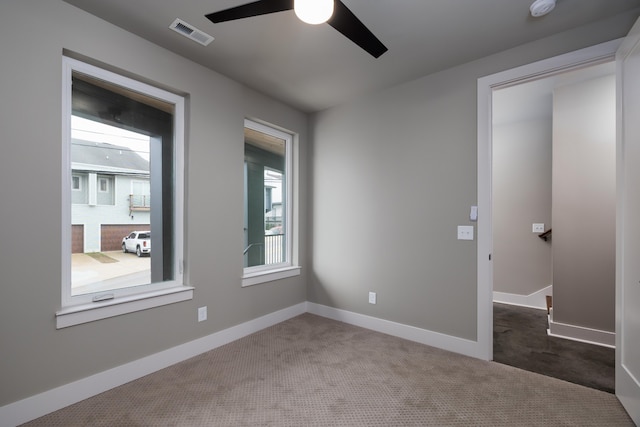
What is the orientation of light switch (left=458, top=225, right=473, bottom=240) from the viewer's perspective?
toward the camera

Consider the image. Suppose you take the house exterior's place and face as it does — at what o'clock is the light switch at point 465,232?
The light switch is roughly at 12 o'clock from the house exterior.

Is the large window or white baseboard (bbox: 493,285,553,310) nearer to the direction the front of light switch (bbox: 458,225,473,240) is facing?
the large window

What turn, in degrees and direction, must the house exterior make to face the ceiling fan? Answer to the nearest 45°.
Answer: approximately 45° to its left

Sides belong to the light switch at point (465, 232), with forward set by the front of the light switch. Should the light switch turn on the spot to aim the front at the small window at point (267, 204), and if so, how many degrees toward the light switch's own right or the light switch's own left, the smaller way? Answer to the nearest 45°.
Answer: approximately 90° to the light switch's own right

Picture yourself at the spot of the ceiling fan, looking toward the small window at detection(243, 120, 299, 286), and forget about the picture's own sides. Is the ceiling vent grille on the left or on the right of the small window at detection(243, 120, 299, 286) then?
left

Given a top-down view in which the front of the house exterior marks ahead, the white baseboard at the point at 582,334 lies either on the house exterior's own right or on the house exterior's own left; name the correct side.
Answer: on the house exterior's own left

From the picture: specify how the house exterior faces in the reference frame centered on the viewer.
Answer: facing the viewer

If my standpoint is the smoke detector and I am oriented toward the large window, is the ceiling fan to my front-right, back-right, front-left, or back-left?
front-left
